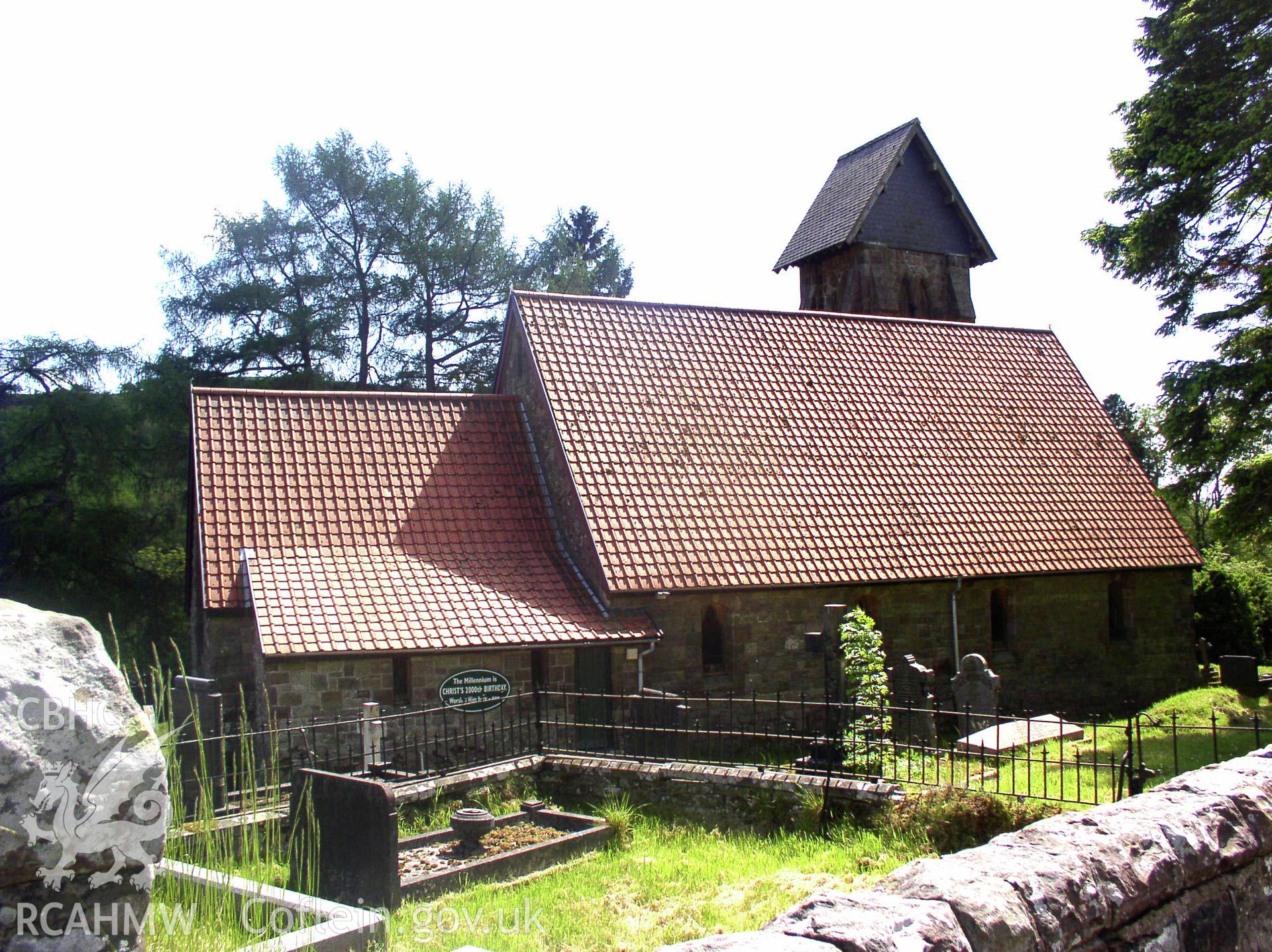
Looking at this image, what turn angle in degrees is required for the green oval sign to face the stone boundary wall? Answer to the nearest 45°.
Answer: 0° — it already faces it

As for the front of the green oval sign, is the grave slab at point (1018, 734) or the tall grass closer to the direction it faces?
the tall grass

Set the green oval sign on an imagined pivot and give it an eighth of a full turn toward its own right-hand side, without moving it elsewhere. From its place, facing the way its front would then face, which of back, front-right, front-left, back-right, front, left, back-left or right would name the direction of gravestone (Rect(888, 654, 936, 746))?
back-left

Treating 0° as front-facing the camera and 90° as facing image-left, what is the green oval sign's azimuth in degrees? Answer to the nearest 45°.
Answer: approximately 0°

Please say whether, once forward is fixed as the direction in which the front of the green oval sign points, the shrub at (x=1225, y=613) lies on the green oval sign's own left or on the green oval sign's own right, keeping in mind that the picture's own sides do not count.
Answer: on the green oval sign's own left

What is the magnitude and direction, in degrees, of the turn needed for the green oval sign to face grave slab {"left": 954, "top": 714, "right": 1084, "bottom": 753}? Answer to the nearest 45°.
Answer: approximately 90° to its left

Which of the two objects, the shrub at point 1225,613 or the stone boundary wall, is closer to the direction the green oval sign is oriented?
the stone boundary wall

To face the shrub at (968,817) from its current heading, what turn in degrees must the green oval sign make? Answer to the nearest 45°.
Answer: approximately 45° to its left

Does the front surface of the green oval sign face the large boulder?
yes

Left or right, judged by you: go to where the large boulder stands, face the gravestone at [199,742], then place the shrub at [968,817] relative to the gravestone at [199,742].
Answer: right

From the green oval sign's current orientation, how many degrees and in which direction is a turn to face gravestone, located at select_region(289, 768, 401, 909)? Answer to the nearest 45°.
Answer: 0° — it already faces it

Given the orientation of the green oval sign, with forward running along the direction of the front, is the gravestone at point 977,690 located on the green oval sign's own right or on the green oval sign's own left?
on the green oval sign's own left
